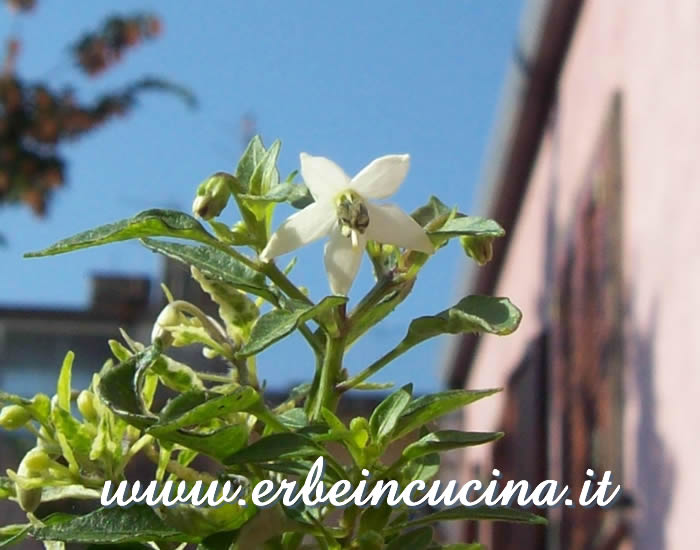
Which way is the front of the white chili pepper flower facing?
toward the camera
